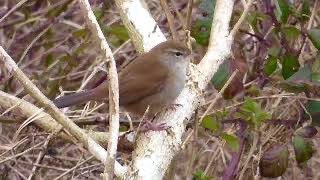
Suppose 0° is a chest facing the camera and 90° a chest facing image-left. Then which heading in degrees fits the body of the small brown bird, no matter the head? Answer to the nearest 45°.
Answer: approximately 270°

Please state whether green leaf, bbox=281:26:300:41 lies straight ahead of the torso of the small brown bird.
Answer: no

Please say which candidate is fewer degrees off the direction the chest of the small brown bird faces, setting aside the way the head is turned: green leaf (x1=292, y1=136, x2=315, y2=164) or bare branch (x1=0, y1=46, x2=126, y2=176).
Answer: the green leaf

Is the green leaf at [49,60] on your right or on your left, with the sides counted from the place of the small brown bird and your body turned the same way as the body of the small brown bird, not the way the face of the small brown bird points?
on your left

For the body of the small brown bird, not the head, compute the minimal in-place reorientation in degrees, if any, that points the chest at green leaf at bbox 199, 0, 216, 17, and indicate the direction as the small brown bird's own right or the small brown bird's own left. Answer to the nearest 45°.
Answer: approximately 45° to the small brown bird's own left

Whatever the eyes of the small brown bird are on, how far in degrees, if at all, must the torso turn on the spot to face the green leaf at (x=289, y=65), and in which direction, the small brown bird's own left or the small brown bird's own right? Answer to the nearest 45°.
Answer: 0° — it already faces it

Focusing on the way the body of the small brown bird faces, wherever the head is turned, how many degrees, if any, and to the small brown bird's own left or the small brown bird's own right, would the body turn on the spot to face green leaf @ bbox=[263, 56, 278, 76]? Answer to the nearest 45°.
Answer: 0° — it already faces it
